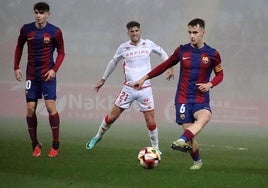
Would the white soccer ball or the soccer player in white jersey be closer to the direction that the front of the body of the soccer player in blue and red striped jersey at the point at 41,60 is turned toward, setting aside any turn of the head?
the white soccer ball

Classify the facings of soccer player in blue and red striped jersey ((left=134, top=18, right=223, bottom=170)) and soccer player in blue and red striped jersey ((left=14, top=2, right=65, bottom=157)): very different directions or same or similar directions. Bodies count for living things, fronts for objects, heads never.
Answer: same or similar directions

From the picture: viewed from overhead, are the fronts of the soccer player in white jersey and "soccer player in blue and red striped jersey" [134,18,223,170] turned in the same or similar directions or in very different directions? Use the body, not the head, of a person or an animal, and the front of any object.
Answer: same or similar directions

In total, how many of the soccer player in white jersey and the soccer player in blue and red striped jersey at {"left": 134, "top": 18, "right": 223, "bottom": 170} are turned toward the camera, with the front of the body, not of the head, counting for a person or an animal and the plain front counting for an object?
2

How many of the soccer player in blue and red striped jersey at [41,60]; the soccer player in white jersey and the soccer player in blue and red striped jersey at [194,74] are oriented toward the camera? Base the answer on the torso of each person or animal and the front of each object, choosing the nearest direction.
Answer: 3

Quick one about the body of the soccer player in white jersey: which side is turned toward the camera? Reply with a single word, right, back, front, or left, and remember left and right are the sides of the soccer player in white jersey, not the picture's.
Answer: front

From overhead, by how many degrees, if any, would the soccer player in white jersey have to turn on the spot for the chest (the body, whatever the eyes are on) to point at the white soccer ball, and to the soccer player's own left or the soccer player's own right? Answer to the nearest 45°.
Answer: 0° — they already face it

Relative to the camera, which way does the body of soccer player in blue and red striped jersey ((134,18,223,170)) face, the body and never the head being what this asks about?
toward the camera

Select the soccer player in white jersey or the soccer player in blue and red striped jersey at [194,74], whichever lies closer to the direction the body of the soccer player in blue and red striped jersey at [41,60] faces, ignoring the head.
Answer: the soccer player in blue and red striped jersey

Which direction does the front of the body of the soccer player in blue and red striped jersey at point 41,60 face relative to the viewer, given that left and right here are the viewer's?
facing the viewer

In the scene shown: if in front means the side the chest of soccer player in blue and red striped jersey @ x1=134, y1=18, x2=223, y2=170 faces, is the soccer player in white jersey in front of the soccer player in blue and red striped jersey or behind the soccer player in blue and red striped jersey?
behind
